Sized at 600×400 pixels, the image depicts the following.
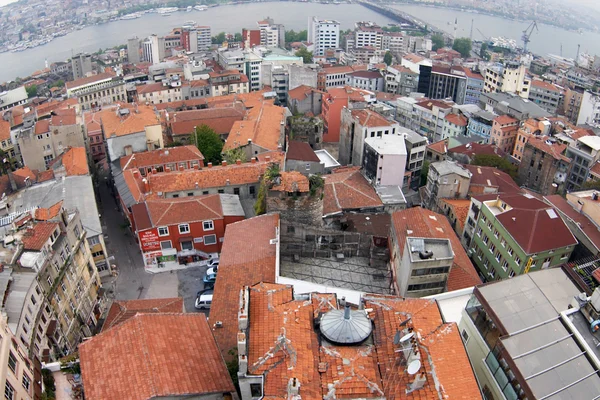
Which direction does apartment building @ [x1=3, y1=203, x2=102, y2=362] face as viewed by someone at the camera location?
facing the viewer and to the right of the viewer

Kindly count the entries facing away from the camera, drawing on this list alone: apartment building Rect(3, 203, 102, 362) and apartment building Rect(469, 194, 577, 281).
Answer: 0

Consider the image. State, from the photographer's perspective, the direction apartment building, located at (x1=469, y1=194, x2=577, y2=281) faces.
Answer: facing the viewer and to the left of the viewer

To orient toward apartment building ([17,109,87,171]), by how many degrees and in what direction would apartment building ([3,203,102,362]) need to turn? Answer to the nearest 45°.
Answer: approximately 135° to its left

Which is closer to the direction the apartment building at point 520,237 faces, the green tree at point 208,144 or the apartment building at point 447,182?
the green tree

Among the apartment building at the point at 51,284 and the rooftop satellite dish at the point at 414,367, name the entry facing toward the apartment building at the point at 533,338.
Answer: the apartment building at the point at 51,284

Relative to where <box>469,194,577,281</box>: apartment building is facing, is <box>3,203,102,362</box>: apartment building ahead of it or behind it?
ahead

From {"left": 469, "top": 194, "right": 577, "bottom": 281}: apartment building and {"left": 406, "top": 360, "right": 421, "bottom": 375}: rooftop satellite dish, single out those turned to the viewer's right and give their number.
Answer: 0

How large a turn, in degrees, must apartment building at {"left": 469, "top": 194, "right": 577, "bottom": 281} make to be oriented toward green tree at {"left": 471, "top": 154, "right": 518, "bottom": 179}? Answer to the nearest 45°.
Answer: approximately 135° to its right

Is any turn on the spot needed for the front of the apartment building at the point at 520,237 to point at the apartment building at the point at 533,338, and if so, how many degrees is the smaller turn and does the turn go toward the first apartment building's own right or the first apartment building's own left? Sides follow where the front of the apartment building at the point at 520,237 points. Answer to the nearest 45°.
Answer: approximately 45° to the first apartment building's own left

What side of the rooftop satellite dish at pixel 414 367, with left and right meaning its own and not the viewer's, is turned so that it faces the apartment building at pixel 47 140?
right

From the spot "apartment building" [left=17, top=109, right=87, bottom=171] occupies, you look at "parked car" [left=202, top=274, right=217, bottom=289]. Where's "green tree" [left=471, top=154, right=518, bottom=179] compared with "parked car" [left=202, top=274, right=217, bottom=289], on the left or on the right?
left

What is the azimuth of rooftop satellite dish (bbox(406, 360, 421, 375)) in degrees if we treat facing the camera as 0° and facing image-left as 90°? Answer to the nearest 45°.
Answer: approximately 45°

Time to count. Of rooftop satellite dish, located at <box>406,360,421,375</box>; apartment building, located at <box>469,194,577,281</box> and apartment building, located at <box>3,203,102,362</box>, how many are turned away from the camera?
0

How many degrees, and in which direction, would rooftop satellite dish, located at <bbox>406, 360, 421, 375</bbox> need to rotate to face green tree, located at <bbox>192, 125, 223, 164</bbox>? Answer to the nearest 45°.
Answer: approximately 90° to its right

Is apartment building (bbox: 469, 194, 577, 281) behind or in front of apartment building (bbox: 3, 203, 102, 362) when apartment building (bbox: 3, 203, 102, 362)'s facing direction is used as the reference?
in front

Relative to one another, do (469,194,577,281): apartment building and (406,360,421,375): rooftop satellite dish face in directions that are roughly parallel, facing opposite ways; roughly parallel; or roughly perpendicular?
roughly parallel
